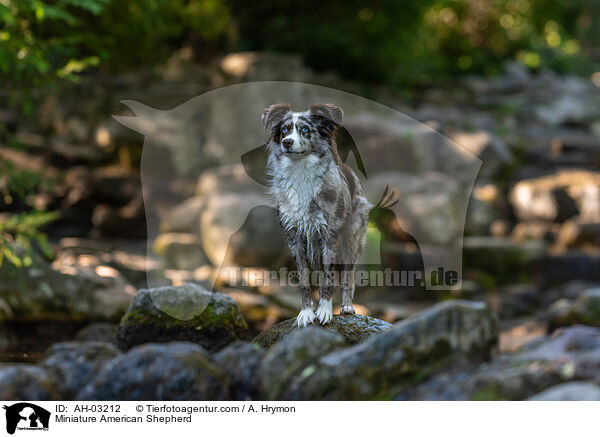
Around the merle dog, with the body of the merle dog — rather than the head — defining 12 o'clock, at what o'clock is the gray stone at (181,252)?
The gray stone is roughly at 4 o'clock from the merle dog.

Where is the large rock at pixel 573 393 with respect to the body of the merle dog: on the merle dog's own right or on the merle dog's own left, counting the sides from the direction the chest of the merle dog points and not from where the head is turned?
on the merle dog's own left

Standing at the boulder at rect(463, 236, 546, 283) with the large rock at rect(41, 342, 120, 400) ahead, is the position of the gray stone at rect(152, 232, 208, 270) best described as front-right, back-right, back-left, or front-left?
front-right

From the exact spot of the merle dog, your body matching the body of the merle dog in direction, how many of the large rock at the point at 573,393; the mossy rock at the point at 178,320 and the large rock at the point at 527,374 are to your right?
1

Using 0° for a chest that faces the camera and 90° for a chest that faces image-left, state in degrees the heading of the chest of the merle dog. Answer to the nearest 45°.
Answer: approximately 45°

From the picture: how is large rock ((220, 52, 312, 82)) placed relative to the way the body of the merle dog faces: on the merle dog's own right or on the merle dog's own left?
on the merle dog's own right

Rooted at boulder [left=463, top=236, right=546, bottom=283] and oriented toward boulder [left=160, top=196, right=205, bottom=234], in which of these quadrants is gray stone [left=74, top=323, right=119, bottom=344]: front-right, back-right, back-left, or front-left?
front-left
